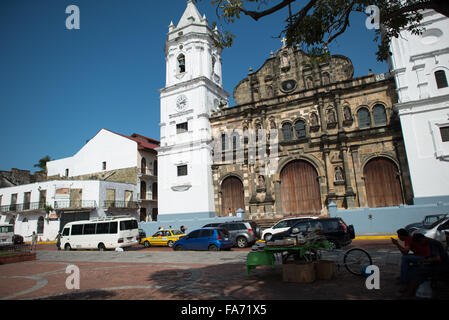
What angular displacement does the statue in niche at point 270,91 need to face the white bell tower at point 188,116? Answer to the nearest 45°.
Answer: approximately 90° to its right

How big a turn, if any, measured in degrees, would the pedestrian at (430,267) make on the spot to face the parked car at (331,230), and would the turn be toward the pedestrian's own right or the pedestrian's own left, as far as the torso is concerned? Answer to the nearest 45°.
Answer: approximately 45° to the pedestrian's own right

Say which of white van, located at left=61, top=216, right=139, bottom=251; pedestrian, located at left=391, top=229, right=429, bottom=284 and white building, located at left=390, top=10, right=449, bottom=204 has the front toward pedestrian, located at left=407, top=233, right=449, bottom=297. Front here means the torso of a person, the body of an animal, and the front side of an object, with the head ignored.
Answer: the white building

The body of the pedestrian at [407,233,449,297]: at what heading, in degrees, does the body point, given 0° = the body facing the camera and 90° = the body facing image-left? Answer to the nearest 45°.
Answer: approximately 90°

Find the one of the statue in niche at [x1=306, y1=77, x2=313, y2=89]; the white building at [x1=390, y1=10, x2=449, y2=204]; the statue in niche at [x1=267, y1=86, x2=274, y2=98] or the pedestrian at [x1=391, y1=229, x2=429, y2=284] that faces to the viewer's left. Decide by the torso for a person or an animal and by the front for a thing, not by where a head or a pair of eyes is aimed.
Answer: the pedestrian

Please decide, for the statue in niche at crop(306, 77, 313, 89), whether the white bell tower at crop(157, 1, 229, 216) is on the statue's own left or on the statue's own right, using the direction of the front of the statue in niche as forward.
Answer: on the statue's own right

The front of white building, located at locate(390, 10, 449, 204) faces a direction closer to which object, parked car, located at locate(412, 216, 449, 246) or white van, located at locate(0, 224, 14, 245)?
the parked car

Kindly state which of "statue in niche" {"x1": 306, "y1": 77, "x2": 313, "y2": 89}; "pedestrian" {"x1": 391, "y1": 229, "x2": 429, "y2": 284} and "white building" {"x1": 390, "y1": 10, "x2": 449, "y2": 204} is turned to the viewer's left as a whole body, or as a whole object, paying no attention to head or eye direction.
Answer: the pedestrian

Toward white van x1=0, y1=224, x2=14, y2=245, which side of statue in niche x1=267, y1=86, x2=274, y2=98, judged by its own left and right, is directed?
right
